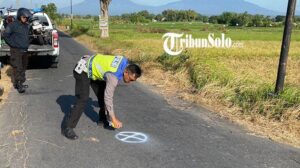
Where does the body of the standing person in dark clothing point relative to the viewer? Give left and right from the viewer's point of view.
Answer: facing the viewer and to the right of the viewer

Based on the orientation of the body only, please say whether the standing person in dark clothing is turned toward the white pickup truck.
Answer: no

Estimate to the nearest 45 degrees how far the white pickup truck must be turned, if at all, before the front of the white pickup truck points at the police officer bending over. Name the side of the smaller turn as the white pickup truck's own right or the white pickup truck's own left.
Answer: approximately 180°

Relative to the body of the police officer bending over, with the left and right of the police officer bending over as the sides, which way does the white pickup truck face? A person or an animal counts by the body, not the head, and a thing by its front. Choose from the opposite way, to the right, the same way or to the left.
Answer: to the left

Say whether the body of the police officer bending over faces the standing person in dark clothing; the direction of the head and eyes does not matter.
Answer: no

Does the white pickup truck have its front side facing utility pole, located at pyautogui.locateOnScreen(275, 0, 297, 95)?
no

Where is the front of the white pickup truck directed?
away from the camera

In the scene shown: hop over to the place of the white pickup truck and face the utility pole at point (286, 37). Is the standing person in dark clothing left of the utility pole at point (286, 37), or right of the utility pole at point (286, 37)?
right

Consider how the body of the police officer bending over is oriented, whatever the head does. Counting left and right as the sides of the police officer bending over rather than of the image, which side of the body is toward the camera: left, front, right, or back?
right

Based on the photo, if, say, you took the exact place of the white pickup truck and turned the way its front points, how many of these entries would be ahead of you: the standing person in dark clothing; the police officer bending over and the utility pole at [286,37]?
0

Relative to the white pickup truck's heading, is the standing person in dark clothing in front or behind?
behind

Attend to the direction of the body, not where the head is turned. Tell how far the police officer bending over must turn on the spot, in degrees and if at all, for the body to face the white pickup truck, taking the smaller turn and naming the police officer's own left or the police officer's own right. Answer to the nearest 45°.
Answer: approximately 90° to the police officer's own left

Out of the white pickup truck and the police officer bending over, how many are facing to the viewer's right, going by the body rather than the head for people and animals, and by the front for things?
1

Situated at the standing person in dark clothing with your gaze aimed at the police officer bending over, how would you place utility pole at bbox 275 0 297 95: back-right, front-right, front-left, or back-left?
front-left

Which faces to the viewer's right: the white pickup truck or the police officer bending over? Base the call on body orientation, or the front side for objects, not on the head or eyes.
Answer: the police officer bending over
